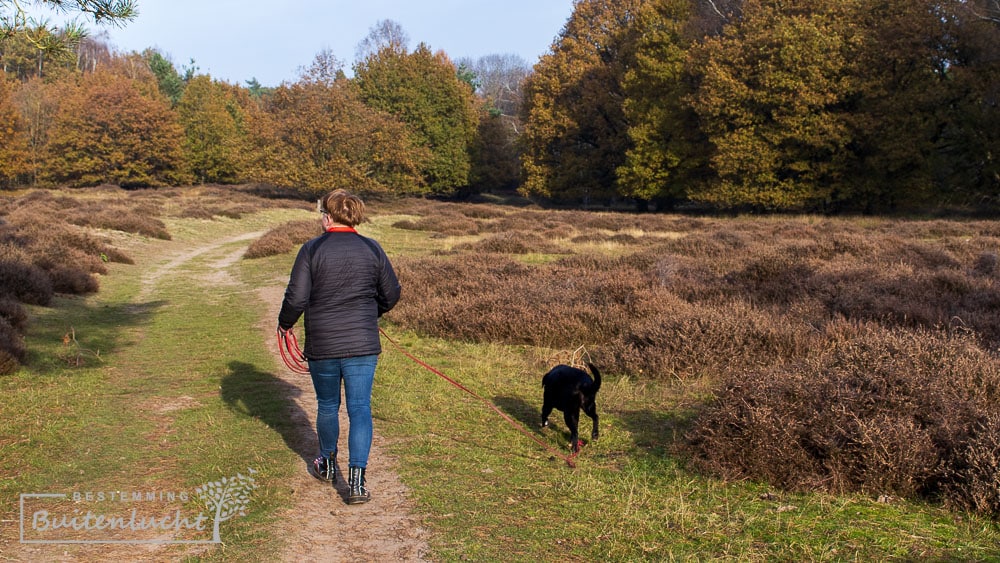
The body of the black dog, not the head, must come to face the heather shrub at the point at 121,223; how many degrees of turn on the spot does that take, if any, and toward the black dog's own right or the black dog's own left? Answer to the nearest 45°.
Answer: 0° — it already faces it

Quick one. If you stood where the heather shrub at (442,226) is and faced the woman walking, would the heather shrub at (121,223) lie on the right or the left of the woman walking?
right

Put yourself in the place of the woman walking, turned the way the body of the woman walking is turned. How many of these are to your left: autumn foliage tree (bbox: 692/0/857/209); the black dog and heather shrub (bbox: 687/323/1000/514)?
0

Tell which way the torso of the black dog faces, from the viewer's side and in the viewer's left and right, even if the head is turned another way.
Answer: facing away from the viewer and to the left of the viewer

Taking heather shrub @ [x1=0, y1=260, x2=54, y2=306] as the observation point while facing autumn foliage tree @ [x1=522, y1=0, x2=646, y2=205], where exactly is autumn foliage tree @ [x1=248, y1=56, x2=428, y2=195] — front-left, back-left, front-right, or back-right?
front-left

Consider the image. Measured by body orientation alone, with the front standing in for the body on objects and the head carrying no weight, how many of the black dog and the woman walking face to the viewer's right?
0

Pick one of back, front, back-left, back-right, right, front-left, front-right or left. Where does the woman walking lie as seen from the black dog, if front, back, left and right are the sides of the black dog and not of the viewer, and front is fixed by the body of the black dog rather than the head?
left

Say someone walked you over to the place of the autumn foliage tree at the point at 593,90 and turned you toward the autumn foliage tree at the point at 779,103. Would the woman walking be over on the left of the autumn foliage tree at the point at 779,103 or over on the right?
right

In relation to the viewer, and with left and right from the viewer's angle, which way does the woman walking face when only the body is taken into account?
facing away from the viewer

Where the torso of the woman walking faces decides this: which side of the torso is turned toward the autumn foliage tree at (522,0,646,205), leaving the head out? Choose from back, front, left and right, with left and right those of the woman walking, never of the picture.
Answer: front

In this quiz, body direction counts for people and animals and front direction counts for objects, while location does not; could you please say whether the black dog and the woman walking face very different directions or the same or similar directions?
same or similar directions

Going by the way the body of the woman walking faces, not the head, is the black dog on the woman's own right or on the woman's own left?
on the woman's own right

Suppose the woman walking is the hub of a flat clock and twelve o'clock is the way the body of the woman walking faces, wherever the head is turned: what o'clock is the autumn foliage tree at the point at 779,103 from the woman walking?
The autumn foliage tree is roughly at 1 o'clock from the woman walking.

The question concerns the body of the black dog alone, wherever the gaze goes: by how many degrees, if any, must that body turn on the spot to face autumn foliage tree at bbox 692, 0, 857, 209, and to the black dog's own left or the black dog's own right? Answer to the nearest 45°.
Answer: approximately 45° to the black dog's own right

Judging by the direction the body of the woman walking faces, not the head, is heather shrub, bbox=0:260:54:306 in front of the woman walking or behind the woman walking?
in front

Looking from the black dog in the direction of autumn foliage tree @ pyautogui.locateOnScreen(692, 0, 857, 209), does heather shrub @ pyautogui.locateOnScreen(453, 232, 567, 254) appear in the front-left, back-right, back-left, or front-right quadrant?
front-left

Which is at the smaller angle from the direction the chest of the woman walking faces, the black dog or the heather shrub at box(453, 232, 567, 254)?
the heather shrub

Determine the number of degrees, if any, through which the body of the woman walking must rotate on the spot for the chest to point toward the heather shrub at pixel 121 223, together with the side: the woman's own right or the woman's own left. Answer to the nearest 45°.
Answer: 0° — they already face it

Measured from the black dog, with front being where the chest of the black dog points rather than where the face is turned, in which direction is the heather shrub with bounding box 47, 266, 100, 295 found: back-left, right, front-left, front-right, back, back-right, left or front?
front
